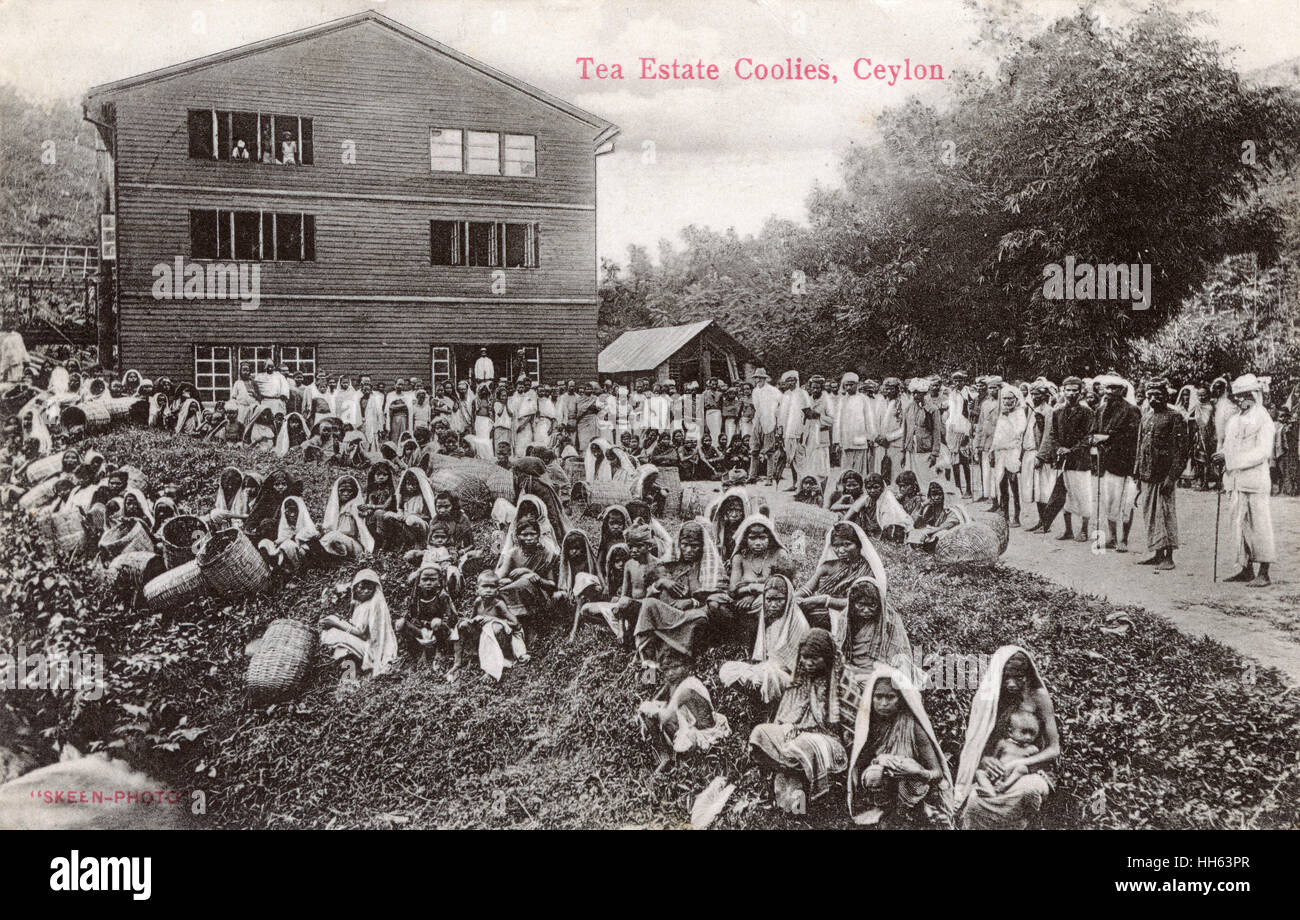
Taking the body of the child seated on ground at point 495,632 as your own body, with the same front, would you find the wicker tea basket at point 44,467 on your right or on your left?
on your right

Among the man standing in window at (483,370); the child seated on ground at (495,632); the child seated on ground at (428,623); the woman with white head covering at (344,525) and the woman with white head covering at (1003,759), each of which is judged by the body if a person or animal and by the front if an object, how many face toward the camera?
5

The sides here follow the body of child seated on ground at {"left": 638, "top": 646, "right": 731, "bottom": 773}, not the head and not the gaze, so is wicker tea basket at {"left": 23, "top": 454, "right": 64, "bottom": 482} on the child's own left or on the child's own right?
on the child's own right

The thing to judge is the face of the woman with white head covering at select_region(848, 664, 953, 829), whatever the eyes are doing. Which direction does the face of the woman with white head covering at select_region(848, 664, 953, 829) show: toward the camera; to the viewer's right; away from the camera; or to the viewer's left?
toward the camera

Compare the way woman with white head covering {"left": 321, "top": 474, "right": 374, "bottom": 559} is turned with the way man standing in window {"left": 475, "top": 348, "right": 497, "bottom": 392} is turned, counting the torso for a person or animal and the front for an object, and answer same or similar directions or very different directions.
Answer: same or similar directions

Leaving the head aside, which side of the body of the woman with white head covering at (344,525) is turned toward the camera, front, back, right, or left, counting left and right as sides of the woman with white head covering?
front

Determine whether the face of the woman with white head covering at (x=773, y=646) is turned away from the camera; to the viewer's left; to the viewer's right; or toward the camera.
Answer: toward the camera

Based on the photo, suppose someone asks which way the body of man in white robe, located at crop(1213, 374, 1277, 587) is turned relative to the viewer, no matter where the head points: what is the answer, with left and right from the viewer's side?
facing the viewer and to the left of the viewer

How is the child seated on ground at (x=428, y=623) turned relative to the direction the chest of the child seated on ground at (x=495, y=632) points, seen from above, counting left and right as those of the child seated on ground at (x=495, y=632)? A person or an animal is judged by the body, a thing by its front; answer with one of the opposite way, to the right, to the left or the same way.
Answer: the same way

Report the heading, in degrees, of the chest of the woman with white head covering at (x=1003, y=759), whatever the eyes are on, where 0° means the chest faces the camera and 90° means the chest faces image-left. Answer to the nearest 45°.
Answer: approximately 0°
